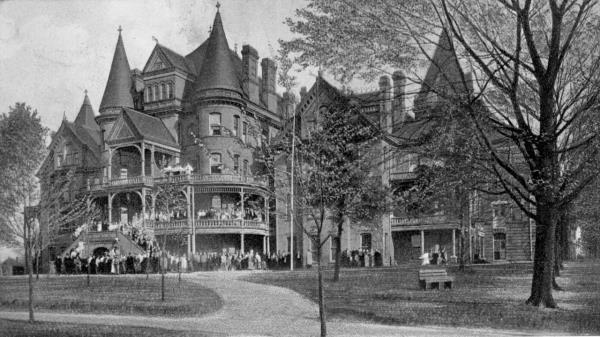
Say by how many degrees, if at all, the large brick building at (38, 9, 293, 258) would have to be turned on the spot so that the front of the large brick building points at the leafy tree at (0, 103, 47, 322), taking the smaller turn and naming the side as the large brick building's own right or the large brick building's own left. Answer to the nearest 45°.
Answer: approximately 45° to the large brick building's own left

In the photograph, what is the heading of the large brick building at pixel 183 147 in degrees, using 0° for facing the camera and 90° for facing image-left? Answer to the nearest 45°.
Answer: approximately 45°

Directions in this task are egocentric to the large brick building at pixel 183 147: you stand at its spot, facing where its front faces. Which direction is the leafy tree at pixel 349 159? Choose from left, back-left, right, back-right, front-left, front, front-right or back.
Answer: front-left

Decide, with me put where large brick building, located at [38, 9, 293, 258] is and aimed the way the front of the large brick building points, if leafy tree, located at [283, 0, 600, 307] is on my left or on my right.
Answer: on my left
